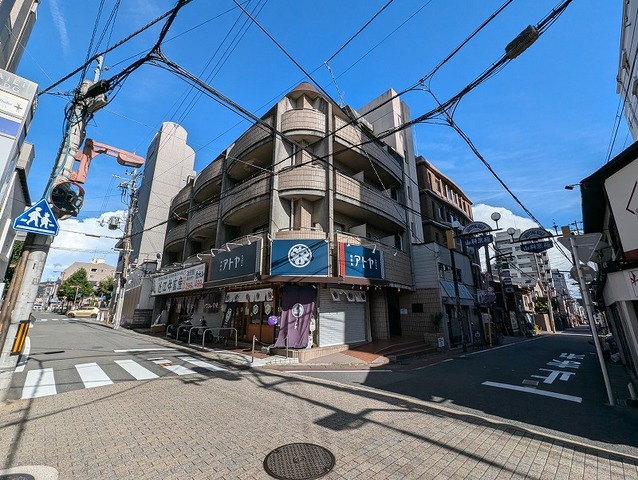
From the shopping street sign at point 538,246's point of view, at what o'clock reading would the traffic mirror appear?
The traffic mirror is roughly at 1 o'clock from the shopping street sign.

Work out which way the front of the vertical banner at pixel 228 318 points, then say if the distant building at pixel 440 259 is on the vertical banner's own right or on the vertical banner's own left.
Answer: on the vertical banner's own left

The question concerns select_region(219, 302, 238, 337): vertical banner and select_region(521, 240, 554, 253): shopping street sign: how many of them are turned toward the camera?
2

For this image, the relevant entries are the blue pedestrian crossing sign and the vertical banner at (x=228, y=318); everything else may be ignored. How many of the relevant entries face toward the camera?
2

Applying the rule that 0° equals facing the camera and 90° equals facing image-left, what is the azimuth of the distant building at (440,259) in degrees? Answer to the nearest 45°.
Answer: approximately 315°

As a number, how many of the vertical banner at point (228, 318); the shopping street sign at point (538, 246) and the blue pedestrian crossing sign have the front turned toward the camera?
3

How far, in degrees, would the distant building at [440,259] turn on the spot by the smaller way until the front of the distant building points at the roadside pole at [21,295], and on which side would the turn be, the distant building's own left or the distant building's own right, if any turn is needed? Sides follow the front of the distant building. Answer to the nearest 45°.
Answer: approximately 45° to the distant building's own right

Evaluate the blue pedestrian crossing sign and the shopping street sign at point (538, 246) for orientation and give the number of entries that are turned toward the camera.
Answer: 2

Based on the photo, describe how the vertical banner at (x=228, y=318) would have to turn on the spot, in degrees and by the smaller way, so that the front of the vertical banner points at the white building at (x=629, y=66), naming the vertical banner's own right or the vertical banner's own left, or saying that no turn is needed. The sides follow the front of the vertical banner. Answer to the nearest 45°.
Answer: approximately 45° to the vertical banner's own left

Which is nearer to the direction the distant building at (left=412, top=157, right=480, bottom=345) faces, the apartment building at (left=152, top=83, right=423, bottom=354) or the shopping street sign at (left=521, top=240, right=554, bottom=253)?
the shopping street sign

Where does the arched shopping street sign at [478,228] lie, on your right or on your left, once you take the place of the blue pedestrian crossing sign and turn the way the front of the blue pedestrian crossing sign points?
on your left

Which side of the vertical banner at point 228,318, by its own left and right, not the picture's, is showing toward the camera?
front

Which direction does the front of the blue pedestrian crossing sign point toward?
toward the camera

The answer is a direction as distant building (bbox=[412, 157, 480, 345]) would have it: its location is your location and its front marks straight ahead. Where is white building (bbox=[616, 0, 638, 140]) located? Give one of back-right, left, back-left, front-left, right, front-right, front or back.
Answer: front

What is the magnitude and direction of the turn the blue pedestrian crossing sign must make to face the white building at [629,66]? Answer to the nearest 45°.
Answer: approximately 45° to its left
